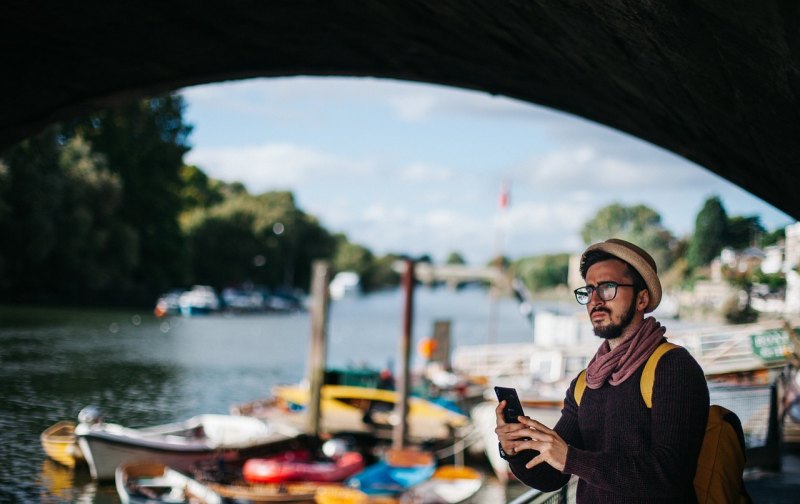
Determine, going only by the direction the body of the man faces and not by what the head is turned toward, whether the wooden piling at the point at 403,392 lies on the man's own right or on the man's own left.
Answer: on the man's own right

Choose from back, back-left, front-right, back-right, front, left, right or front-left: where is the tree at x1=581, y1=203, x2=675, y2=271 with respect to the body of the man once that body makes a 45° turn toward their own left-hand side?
back

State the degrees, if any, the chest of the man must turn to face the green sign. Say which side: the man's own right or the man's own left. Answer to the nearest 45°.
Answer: approximately 135° to the man's own right

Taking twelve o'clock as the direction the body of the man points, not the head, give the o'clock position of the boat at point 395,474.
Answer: The boat is roughly at 4 o'clock from the man.

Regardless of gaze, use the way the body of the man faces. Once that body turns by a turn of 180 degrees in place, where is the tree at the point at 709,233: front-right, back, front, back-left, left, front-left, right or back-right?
front-left

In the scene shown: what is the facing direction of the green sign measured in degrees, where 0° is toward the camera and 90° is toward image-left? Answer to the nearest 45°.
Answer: approximately 0°

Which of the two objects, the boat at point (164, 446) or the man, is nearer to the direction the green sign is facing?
the man

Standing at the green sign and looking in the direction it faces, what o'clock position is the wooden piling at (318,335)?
The wooden piling is roughly at 4 o'clock from the green sign.

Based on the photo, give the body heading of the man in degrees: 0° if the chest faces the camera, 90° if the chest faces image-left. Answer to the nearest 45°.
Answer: approximately 45°

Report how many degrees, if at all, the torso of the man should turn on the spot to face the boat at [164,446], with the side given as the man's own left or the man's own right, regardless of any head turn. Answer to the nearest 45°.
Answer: approximately 90° to the man's own right

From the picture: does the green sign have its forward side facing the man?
yes

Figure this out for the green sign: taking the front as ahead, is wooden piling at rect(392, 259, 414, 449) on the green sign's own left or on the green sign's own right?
on the green sign's own right
